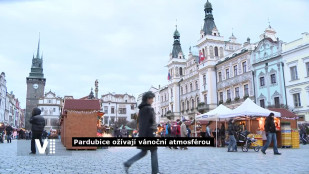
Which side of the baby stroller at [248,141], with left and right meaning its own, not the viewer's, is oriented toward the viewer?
right

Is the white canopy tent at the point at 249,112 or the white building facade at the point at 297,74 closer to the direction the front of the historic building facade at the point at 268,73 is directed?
the white canopy tent

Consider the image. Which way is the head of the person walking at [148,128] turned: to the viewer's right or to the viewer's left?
to the viewer's right

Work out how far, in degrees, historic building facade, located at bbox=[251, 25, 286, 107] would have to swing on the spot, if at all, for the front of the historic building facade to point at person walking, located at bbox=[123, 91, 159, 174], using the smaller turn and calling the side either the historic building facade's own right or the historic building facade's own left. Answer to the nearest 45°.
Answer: approximately 45° to the historic building facade's own left

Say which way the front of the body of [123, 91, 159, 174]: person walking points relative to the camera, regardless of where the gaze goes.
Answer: to the viewer's right

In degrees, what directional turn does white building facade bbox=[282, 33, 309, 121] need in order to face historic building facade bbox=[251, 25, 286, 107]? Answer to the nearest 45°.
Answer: approximately 90° to its right

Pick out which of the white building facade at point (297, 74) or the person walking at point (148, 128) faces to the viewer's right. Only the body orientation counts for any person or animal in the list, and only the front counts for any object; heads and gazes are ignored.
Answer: the person walking
